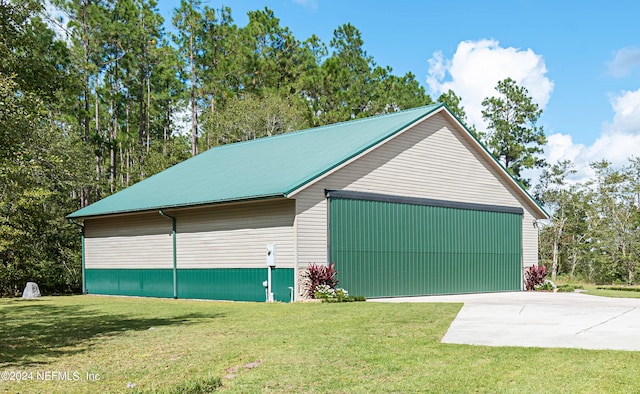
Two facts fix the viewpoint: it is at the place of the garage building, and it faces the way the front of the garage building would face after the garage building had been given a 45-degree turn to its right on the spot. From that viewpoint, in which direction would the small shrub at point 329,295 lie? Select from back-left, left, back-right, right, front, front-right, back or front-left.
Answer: front

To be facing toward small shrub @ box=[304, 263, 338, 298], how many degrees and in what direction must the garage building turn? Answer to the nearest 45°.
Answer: approximately 45° to its right

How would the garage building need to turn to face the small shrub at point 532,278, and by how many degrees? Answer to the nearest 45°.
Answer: approximately 90° to its left

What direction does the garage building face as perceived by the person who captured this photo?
facing the viewer and to the right of the viewer

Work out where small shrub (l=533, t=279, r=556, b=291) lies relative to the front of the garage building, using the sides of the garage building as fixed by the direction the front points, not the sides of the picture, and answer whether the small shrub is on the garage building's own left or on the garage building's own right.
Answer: on the garage building's own left
